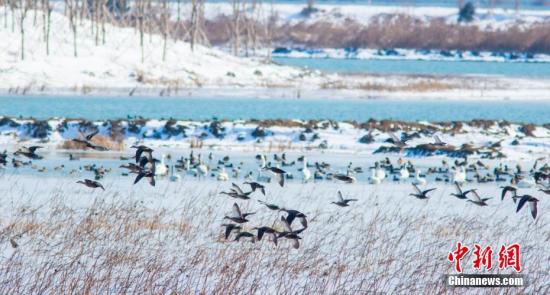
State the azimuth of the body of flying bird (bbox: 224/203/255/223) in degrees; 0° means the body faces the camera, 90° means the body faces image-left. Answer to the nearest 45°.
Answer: approximately 90°
